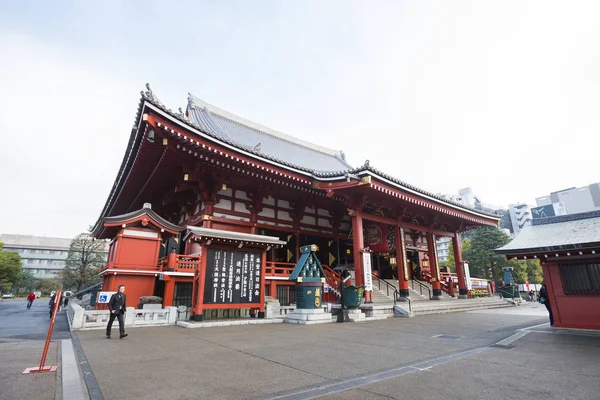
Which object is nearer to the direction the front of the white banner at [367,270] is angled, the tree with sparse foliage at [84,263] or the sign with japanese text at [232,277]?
the sign with japanese text

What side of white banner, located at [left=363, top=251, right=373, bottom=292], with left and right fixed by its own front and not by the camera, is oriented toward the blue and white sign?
right

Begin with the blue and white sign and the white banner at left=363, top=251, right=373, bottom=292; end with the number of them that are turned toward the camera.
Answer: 2

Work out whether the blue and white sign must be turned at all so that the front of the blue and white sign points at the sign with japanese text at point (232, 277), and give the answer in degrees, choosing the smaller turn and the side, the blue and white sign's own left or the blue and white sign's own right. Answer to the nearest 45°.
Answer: approximately 45° to the blue and white sign's own left

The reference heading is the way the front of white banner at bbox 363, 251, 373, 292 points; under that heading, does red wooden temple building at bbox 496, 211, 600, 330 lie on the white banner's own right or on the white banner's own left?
on the white banner's own left

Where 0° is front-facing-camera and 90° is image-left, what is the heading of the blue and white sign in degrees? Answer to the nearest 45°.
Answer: approximately 0°

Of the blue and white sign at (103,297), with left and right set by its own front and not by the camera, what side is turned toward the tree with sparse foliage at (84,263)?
back
